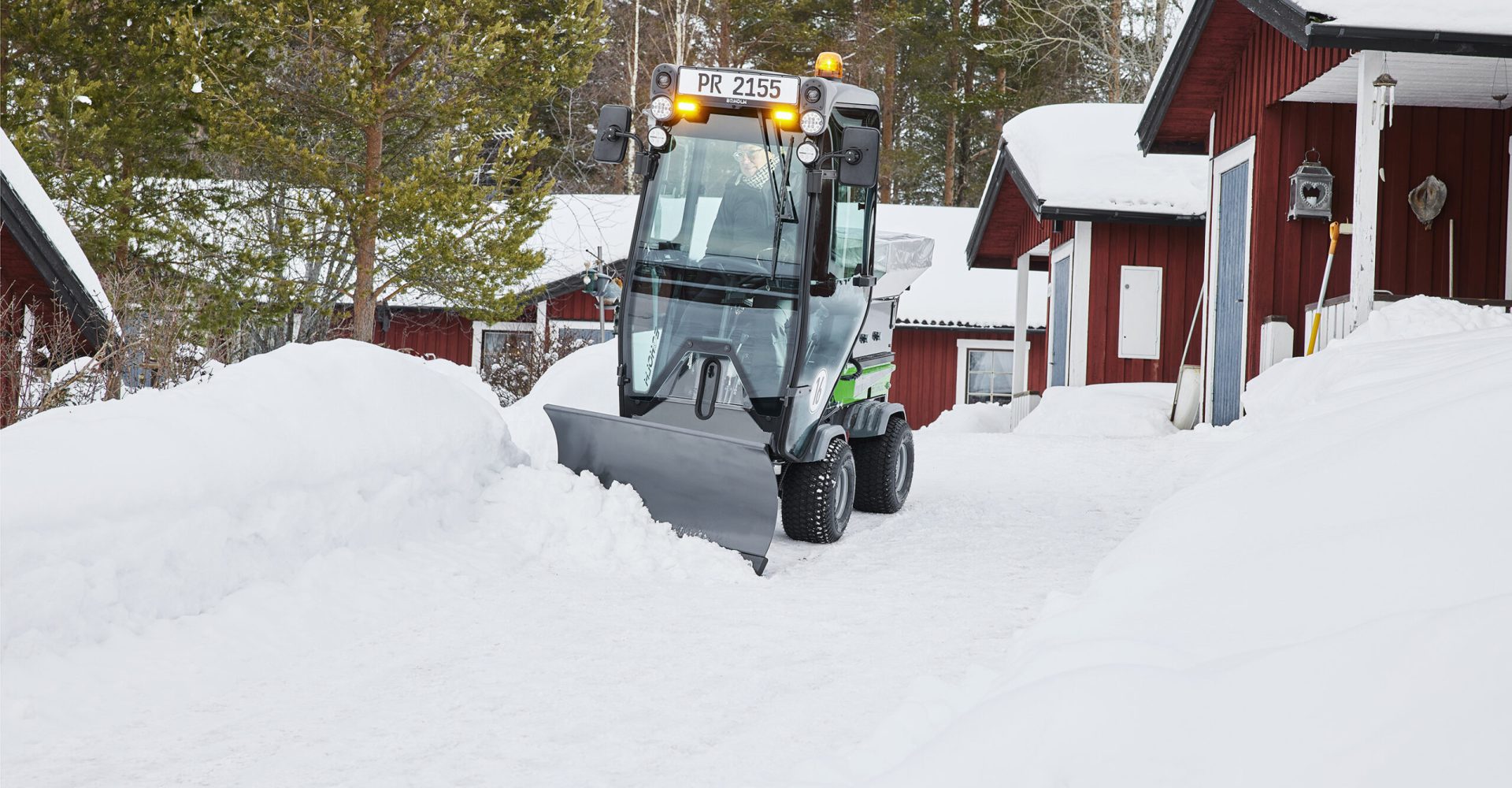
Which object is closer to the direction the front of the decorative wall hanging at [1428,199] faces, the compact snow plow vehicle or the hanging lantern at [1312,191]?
the compact snow plow vehicle

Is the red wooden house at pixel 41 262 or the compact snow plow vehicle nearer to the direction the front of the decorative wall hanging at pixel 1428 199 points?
the compact snow plow vehicle

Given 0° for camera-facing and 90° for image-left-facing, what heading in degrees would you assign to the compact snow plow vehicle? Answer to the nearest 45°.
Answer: approximately 45°

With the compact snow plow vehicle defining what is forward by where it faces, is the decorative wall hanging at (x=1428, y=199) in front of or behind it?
behind

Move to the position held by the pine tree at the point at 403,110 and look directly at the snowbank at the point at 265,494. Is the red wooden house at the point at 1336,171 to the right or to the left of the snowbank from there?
left

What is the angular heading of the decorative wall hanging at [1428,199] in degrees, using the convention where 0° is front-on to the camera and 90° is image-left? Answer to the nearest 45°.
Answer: approximately 0°

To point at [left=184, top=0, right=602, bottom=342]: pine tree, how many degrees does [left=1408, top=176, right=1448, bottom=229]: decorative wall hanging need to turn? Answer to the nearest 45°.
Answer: approximately 90° to its right
